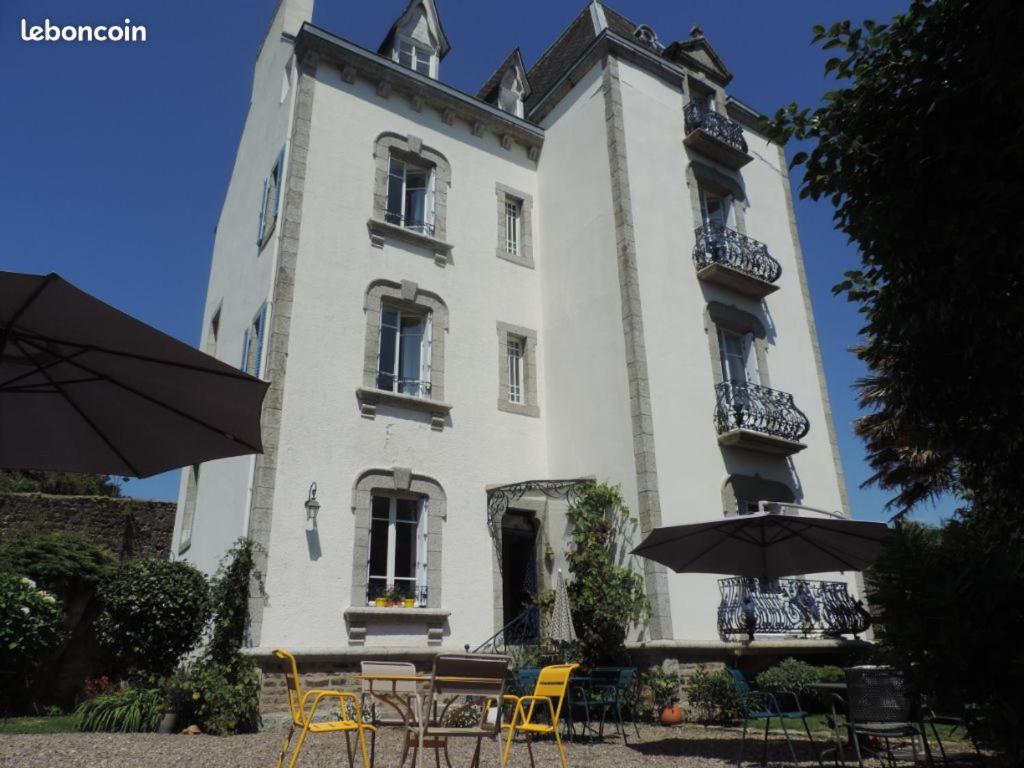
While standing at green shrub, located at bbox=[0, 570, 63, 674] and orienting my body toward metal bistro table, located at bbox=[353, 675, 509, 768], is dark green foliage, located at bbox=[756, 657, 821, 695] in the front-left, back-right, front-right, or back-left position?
front-left

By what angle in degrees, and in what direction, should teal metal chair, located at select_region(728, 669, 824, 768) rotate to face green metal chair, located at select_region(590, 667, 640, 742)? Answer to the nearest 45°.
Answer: approximately 135° to its left

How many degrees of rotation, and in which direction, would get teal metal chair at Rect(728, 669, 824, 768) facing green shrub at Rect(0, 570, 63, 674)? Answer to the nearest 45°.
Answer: approximately 180°

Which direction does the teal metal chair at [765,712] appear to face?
to the viewer's right

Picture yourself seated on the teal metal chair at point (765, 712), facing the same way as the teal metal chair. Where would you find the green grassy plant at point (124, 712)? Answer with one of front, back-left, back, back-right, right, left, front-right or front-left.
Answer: back

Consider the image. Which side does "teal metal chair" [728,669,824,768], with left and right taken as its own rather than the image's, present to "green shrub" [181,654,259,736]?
back

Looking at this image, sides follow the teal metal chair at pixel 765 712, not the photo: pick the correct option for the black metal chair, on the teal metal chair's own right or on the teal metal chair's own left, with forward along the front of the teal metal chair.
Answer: on the teal metal chair's own right

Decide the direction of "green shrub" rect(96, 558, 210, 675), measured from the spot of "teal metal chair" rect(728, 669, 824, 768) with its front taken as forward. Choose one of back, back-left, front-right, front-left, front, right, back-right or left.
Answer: back

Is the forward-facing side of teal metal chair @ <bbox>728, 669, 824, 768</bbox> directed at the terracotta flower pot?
no

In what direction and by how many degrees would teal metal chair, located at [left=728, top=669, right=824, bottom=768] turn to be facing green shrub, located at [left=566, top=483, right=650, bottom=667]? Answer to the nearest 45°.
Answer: approximately 135° to its left

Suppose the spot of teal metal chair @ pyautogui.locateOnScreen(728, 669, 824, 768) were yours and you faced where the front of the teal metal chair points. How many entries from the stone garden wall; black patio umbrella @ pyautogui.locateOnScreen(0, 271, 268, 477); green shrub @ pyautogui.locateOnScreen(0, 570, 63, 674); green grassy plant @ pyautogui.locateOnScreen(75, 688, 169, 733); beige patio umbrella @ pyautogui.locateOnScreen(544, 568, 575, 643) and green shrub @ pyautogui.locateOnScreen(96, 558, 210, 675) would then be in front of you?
0

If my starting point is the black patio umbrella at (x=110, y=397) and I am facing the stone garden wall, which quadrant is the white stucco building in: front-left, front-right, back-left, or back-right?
front-right

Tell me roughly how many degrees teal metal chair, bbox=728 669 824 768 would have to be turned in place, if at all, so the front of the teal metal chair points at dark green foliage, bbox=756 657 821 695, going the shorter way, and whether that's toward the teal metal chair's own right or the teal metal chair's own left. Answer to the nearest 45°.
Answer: approximately 90° to the teal metal chair's own left

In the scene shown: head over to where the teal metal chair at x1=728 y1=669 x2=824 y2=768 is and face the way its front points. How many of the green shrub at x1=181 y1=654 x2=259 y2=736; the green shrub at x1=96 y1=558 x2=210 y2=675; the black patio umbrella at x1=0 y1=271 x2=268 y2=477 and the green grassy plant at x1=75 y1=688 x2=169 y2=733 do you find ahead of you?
0

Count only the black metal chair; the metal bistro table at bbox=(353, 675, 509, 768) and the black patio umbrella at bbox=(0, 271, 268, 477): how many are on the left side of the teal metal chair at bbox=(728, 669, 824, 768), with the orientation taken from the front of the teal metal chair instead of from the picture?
0

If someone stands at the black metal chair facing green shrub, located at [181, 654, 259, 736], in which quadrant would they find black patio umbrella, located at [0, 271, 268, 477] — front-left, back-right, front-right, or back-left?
front-left

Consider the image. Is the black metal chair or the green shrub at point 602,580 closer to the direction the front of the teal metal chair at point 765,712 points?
the black metal chair

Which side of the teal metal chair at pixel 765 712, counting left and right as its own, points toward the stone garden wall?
back

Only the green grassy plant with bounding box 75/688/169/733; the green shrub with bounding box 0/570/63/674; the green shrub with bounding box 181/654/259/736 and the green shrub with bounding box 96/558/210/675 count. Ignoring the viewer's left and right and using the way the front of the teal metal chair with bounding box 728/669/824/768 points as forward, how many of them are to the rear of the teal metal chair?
4
